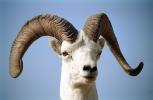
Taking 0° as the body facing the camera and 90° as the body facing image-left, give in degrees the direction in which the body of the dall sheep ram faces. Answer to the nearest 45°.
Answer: approximately 315°
